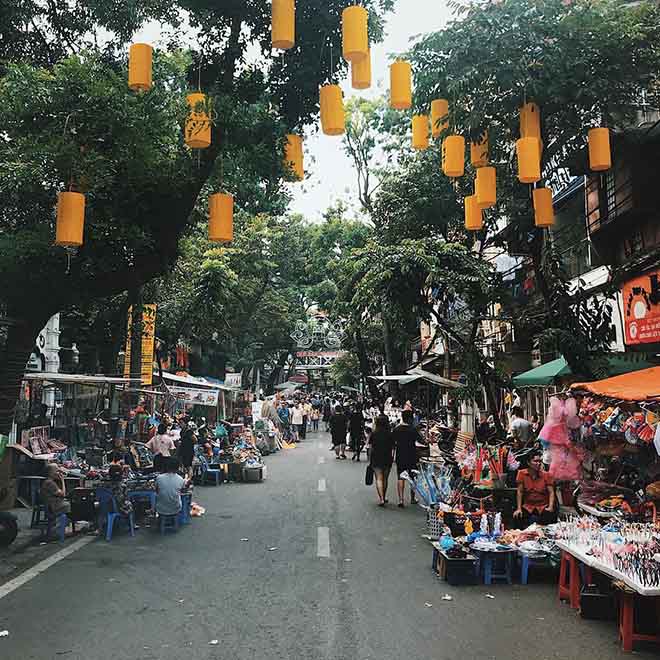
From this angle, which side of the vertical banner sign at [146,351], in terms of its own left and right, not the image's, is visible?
front

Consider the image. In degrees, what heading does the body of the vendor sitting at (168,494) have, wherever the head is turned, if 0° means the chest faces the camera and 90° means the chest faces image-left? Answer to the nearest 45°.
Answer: approximately 180°

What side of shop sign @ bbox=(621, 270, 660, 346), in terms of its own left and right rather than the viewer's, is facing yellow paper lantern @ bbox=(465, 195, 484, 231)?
front

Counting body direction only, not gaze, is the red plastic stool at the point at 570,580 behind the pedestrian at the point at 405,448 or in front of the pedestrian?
behind

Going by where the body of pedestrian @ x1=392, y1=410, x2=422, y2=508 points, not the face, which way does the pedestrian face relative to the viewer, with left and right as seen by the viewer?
facing away from the viewer

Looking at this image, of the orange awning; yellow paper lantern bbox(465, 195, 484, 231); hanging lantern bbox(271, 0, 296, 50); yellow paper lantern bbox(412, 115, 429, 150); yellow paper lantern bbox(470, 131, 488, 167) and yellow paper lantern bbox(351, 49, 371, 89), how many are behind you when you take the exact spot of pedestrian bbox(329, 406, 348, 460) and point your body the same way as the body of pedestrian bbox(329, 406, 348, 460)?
6

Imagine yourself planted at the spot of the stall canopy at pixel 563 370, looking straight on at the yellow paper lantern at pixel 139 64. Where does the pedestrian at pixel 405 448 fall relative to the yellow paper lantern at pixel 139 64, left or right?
right

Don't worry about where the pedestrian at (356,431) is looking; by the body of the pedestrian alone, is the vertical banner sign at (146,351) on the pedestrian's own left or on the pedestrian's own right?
on the pedestrian's own left

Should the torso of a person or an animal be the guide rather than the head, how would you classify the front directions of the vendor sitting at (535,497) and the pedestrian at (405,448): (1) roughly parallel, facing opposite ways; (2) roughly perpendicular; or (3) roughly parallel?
roughly parallel, facing opposite ways

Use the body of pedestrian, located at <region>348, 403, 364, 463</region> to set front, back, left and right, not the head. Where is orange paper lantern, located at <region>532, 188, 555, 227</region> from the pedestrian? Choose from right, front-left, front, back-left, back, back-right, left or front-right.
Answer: back

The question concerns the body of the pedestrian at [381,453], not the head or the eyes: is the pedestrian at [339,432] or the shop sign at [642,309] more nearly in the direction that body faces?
the pedestrian

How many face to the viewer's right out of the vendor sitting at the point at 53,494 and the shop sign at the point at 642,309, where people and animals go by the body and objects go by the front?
1

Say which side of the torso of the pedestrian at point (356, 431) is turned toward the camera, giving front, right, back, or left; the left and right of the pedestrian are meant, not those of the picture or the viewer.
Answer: back

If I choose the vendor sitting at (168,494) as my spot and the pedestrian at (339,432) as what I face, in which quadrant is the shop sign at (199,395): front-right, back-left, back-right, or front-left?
front-left

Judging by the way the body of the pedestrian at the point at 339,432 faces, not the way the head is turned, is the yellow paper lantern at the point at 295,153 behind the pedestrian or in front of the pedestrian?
behind

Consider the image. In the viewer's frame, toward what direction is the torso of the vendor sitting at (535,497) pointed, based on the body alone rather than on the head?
toward the camera

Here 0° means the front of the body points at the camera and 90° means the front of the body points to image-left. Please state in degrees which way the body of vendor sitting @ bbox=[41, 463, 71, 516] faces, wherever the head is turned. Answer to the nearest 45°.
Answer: approximately 270°
